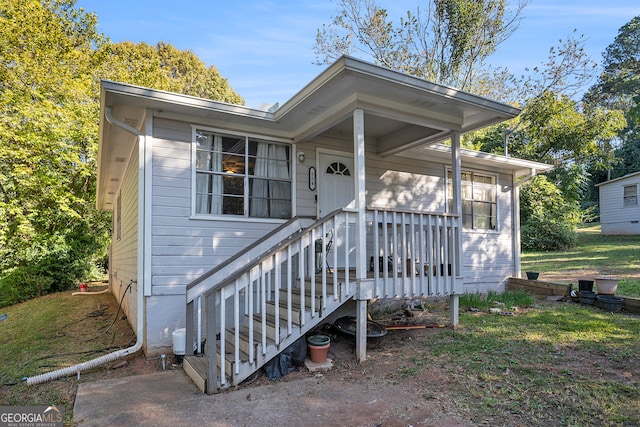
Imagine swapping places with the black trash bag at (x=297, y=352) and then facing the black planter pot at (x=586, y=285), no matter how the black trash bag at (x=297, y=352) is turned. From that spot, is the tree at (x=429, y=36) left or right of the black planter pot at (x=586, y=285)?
left

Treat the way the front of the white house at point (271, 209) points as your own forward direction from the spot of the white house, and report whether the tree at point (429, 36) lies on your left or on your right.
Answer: on your left

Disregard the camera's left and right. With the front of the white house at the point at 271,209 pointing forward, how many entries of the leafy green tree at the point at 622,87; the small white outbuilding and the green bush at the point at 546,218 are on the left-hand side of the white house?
3

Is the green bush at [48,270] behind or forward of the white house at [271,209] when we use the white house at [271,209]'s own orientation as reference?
behind

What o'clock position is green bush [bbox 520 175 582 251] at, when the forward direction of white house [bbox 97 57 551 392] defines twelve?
The green bush is roughly at 9 o'clock from the white house.

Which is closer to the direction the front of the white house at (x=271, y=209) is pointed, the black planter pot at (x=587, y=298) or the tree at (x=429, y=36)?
the black planter pot

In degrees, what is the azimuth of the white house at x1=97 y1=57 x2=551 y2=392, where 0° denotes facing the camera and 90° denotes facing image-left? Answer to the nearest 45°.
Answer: approximately 315°

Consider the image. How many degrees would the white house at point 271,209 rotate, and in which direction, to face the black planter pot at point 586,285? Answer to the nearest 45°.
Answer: approximately 45° to its left

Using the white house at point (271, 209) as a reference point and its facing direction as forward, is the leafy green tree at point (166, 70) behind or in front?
behind

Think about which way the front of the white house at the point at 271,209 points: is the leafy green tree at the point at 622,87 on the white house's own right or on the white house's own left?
on the white house's own left
